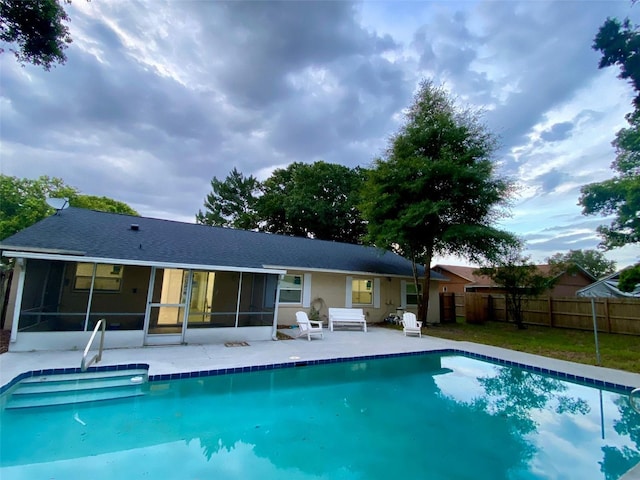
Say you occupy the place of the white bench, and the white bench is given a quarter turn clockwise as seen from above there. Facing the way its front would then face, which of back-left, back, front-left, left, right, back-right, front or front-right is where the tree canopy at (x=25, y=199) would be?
front

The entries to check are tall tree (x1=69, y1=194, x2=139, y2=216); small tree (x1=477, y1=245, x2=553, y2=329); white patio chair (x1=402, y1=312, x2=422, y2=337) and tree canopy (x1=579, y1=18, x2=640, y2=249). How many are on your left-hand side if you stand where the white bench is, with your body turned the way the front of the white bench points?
3

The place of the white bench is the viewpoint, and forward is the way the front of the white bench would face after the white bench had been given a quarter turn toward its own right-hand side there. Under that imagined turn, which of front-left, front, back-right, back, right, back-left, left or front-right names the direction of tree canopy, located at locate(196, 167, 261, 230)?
front-right

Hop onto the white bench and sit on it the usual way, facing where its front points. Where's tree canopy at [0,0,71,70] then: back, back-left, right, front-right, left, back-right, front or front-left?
front-right

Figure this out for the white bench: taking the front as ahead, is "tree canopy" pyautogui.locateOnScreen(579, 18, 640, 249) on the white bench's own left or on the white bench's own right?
on the white bench's own left

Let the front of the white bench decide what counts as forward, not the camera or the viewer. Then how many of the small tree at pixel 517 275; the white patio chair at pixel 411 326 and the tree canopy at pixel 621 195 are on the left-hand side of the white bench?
3

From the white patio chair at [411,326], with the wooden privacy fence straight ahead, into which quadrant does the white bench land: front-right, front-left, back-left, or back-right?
back-left

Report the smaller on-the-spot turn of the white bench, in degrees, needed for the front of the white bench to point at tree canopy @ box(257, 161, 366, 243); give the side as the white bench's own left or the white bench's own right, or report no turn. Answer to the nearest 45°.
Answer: approximately 180°

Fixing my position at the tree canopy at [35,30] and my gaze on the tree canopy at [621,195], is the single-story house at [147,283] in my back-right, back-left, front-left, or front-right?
front-left

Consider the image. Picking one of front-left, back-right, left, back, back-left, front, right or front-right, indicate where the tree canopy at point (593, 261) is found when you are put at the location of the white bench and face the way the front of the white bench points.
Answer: back-left

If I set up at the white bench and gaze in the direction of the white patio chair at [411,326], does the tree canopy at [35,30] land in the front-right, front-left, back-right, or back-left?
back-right

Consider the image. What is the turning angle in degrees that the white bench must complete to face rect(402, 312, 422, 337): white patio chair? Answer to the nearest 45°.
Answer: approximately 90° to its left

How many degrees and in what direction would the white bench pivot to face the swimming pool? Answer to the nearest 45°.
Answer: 0° — it already faces it

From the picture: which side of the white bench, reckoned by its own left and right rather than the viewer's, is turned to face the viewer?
front
